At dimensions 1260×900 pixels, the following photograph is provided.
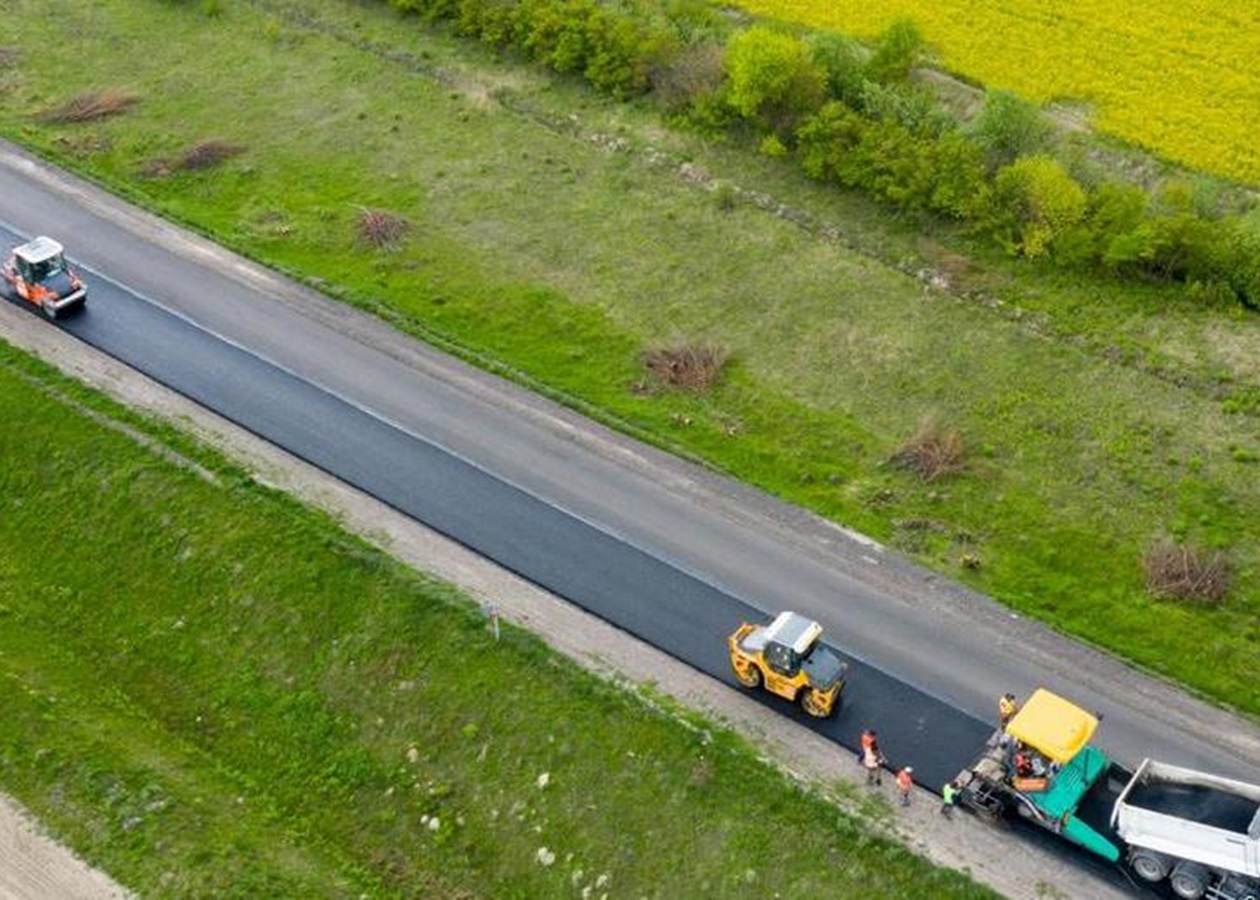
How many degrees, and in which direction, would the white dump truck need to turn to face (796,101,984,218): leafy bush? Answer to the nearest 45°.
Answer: approximately 180°

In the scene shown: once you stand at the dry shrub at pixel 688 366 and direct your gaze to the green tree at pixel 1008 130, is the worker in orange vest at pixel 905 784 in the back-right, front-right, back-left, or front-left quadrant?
back-right

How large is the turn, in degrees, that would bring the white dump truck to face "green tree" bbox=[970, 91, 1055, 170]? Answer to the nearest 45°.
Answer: approximately 180°

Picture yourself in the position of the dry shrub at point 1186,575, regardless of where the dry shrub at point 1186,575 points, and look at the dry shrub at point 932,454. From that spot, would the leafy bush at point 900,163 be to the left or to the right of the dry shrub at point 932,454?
right

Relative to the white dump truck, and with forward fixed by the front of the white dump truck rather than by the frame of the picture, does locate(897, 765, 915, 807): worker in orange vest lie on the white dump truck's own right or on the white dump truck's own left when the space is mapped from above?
on the white dump truck's own right

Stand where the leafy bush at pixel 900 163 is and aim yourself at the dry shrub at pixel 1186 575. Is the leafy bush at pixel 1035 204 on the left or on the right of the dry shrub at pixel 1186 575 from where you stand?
left

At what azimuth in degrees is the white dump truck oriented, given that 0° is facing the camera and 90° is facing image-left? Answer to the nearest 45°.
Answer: approximately 315°

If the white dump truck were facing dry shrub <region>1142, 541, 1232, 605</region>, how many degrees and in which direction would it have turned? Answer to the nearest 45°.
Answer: approximately 135° to its left

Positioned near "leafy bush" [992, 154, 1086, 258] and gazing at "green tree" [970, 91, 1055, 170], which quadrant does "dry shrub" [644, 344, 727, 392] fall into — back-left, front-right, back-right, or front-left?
back-left

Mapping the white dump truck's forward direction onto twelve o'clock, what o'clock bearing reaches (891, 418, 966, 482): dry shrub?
The dry shrub is roughly at 6 o'clock from the white dump truck.

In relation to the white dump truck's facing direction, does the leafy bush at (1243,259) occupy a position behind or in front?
behind
